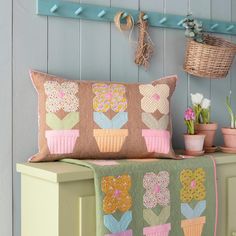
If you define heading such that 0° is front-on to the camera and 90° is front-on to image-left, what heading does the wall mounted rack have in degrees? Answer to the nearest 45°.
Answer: approximately 315°

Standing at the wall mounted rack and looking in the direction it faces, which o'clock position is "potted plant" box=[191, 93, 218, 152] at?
The potted plant is roughly at 10 o'clock from the wall mounted rack.

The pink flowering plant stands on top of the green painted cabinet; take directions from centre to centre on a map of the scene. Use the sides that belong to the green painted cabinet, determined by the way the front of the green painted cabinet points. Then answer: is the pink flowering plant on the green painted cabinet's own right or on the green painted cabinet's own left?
on the green painted cabinet's own left

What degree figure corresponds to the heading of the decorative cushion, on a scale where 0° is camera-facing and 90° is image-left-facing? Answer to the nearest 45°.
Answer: approximately 0°

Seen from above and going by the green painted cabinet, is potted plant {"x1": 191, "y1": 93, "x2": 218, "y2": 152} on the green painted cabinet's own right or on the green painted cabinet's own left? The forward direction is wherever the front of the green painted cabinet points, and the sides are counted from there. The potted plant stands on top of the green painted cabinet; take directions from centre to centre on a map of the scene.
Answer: on the green painted cabinet's own left

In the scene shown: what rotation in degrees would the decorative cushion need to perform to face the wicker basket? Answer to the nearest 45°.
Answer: approximately 135° to its left

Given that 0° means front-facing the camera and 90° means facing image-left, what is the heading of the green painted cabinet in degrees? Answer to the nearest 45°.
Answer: approximately 315°
